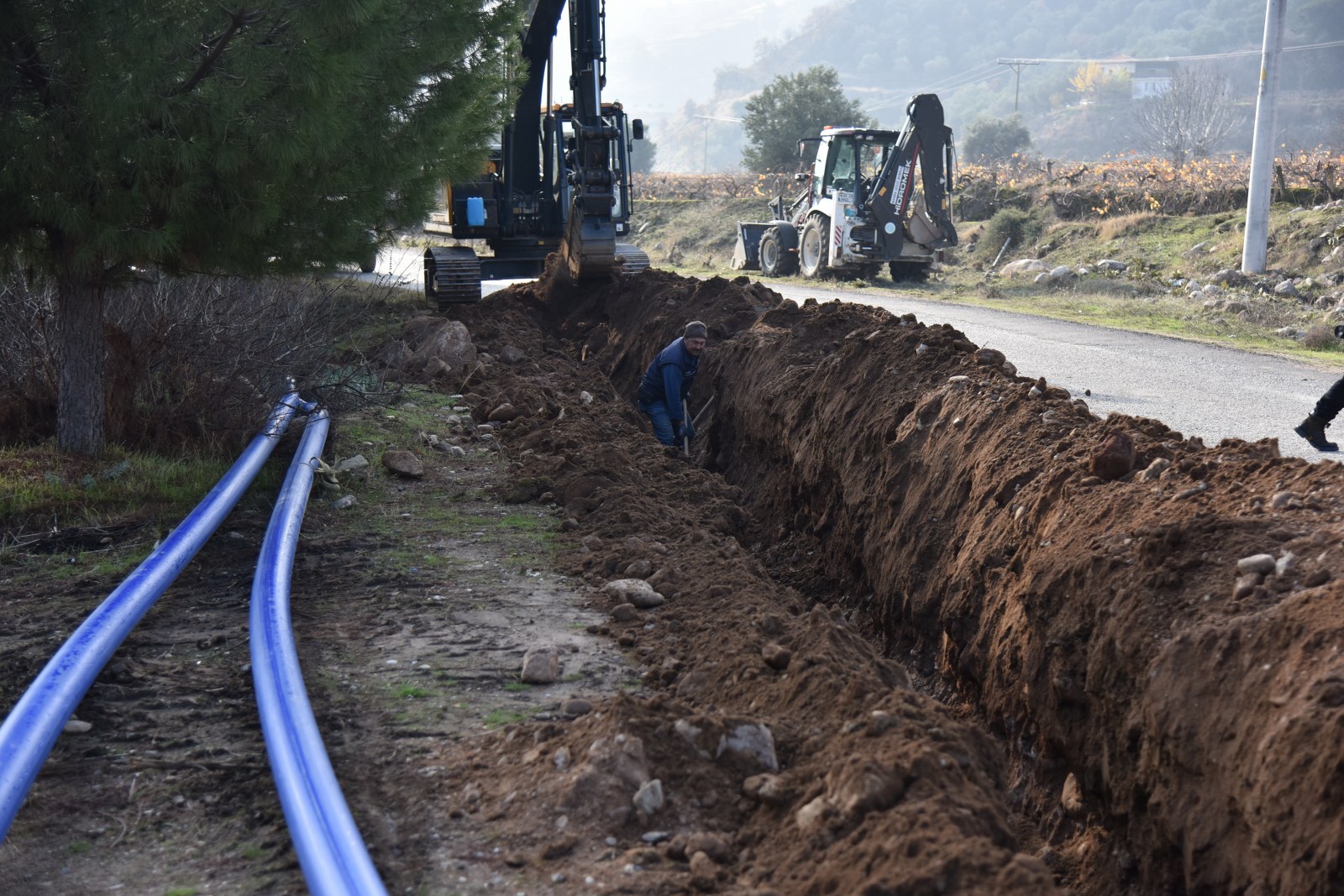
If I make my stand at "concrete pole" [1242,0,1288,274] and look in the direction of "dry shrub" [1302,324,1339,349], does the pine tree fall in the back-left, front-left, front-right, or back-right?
front-right

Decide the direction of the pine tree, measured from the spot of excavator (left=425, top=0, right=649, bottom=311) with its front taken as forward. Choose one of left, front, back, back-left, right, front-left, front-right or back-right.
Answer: front

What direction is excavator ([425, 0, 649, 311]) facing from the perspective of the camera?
toward the camera

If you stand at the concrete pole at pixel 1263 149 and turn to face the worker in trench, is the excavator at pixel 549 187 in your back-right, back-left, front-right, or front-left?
front-right

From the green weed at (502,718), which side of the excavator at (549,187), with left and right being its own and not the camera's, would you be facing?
front

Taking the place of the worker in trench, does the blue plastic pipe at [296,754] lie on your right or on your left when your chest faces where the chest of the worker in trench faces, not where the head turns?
on your right

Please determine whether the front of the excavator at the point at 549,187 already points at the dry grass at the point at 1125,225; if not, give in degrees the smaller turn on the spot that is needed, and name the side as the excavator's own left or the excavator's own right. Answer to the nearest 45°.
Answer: approximately 135° to the excavator's own left

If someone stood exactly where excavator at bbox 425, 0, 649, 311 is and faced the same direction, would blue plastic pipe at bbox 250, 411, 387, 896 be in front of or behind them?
in front

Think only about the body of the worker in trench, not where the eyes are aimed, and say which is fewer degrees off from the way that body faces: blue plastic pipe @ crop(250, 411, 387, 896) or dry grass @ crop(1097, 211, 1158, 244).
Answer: the blue plastic pipe

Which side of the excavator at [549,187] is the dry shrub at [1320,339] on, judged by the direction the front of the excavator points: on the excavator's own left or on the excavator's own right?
on the excavator's own left

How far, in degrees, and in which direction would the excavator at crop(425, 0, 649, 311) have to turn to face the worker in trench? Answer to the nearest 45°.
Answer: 0° — it already faces them

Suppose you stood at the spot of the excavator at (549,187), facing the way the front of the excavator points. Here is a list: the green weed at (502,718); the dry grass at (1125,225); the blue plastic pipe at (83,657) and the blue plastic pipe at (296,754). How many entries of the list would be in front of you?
3
